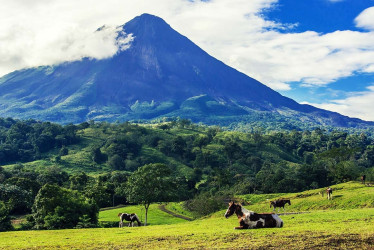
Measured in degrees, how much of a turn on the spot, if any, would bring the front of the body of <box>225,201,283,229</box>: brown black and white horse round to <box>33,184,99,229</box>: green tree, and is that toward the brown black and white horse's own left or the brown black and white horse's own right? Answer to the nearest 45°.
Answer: approximately 45° to the brown black and white horse's own right

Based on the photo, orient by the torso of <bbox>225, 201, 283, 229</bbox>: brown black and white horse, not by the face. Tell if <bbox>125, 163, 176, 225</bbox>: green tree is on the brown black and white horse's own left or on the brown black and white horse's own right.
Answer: on the brown black and white horse's own right

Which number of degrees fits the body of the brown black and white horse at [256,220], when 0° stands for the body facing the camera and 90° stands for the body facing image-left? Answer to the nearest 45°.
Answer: approximately 90°
